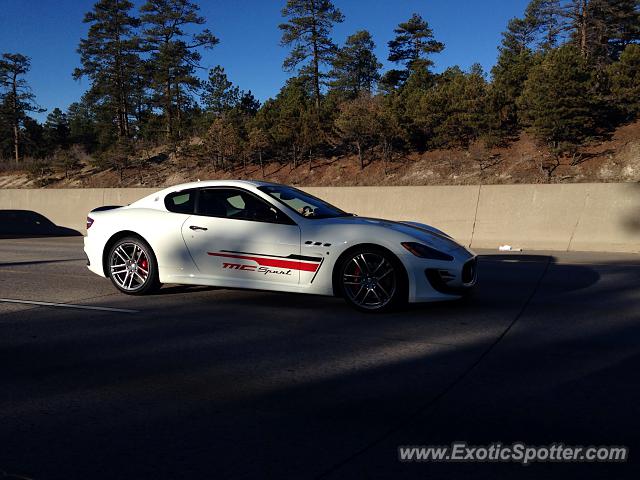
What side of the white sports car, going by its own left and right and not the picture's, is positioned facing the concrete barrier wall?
left

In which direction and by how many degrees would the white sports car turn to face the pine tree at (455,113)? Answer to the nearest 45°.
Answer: approximately 135° to its left

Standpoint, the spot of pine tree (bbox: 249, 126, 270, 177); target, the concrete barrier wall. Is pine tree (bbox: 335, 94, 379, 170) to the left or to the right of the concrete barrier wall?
left

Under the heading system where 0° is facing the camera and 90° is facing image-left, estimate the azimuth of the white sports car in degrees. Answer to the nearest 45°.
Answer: approximately 315°

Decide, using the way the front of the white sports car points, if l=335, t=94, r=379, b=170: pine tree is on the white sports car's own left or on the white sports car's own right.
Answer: on the white sports car's own left

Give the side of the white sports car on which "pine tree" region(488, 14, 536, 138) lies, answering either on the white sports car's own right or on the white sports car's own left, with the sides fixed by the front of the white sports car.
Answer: on the white sports car's own left

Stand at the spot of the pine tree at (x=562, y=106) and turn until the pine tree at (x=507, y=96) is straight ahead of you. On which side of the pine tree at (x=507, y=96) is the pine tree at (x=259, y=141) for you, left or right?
left

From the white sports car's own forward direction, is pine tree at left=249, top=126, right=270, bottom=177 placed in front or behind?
behind
